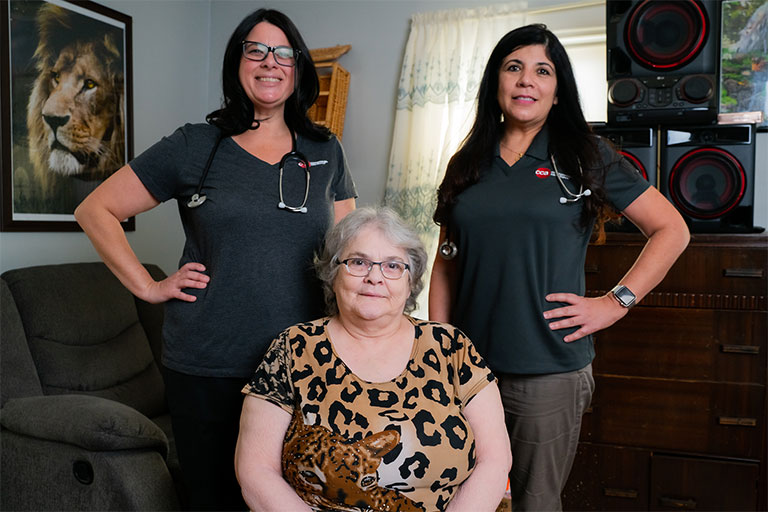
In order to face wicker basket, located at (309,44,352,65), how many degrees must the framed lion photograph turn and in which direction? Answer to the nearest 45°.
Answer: approximately 45° to its left

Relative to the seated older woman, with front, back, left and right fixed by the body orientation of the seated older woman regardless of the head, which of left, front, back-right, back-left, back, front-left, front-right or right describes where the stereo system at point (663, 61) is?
back-left

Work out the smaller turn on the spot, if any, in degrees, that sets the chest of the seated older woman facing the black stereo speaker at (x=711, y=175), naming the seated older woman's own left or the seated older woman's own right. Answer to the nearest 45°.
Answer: approximately 135° to the seated older woman's own left

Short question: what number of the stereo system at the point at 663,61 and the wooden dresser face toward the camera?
2

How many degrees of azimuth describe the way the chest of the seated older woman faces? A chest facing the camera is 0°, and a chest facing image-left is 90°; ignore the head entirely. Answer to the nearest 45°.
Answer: approximately 0°

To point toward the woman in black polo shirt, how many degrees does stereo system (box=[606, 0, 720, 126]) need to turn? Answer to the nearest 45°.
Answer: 0° — it already faces them
